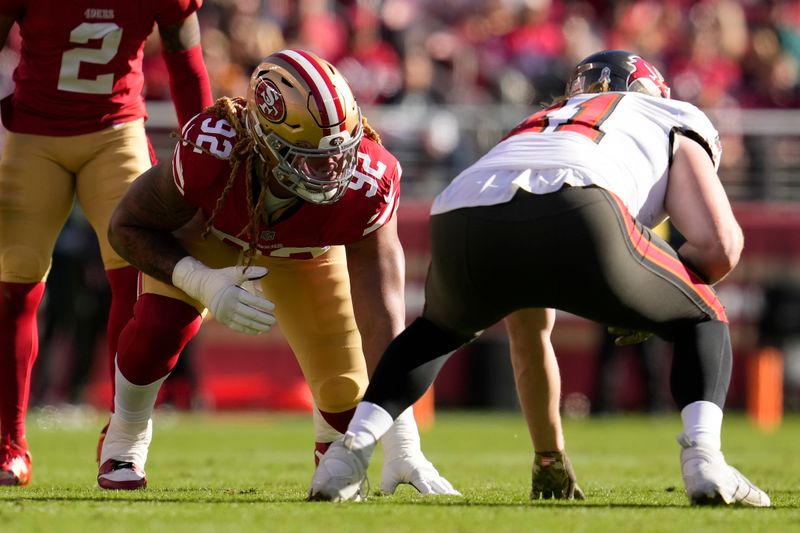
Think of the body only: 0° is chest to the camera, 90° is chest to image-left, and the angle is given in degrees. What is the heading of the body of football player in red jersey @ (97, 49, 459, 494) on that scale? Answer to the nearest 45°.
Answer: approximately 315°
